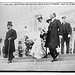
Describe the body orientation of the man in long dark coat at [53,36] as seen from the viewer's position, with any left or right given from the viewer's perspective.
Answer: facing the viewer and to the left of the viewer

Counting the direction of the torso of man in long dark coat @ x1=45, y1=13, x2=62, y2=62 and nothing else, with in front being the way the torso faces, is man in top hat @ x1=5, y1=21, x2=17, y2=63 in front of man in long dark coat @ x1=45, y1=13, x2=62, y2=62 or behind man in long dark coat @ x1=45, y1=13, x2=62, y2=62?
in front
